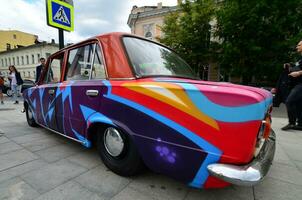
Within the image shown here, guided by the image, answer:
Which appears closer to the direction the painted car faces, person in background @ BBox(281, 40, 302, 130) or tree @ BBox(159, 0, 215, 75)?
the tree

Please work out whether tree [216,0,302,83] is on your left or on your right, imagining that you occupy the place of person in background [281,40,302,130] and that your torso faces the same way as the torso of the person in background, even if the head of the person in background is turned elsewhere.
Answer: on your right

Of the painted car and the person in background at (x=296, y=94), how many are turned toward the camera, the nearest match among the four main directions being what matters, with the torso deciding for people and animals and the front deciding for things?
0

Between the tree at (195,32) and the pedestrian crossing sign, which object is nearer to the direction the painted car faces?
the pedestrian crossing sign

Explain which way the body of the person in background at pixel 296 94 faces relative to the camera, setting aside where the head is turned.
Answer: to the viewer's left

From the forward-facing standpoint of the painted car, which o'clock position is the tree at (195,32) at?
The tree is roughly at 2 o'clock from the painted car.

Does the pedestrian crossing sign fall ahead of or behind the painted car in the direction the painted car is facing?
ahead

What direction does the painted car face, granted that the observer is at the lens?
facing away from the viewer and to the left of the viewer

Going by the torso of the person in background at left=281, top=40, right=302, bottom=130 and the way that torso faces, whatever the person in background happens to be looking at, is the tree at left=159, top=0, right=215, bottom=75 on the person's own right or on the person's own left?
on the person's own right
